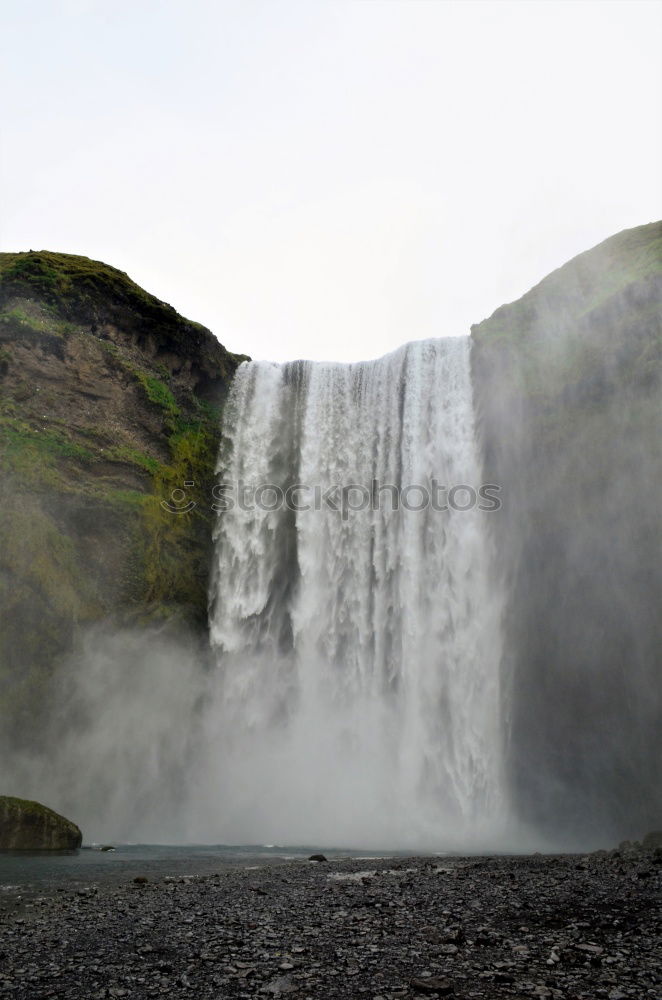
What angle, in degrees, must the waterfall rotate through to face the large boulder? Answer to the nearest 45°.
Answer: approximately 45° to its right

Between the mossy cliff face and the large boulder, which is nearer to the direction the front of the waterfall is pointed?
the large boulder

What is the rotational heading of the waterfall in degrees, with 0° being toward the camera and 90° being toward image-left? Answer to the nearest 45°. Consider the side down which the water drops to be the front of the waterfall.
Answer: approximately 0°

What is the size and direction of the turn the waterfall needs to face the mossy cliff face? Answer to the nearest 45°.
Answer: approximately 90° to its right
